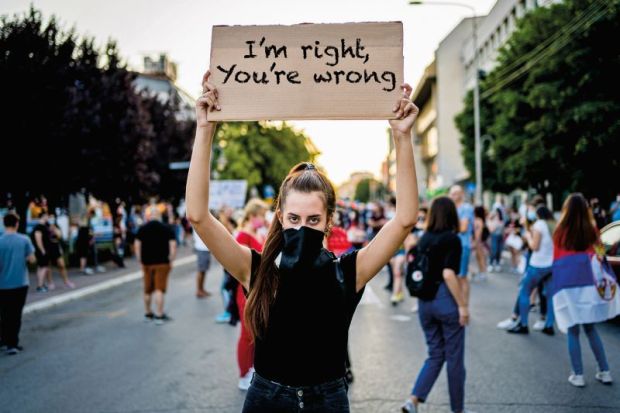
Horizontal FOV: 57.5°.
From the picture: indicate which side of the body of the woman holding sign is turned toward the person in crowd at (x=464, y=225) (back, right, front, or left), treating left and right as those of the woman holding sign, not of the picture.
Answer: back

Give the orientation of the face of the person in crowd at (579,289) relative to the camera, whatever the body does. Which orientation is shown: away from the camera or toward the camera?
away from the camera

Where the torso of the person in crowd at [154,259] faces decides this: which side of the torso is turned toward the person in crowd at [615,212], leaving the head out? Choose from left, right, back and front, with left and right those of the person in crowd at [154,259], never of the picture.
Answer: right

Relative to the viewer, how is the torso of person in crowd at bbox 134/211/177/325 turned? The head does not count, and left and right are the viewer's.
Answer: facing away from the viewer

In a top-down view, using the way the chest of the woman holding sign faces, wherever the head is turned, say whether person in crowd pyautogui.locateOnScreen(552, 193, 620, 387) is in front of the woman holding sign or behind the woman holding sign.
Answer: behind

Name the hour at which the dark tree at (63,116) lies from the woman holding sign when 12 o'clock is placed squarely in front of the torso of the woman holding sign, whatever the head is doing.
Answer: The dark tree is roughly at 5 o'clock from the woman holding sign.

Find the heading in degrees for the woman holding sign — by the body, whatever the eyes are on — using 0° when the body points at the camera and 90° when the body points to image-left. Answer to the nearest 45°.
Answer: approximately 0°
